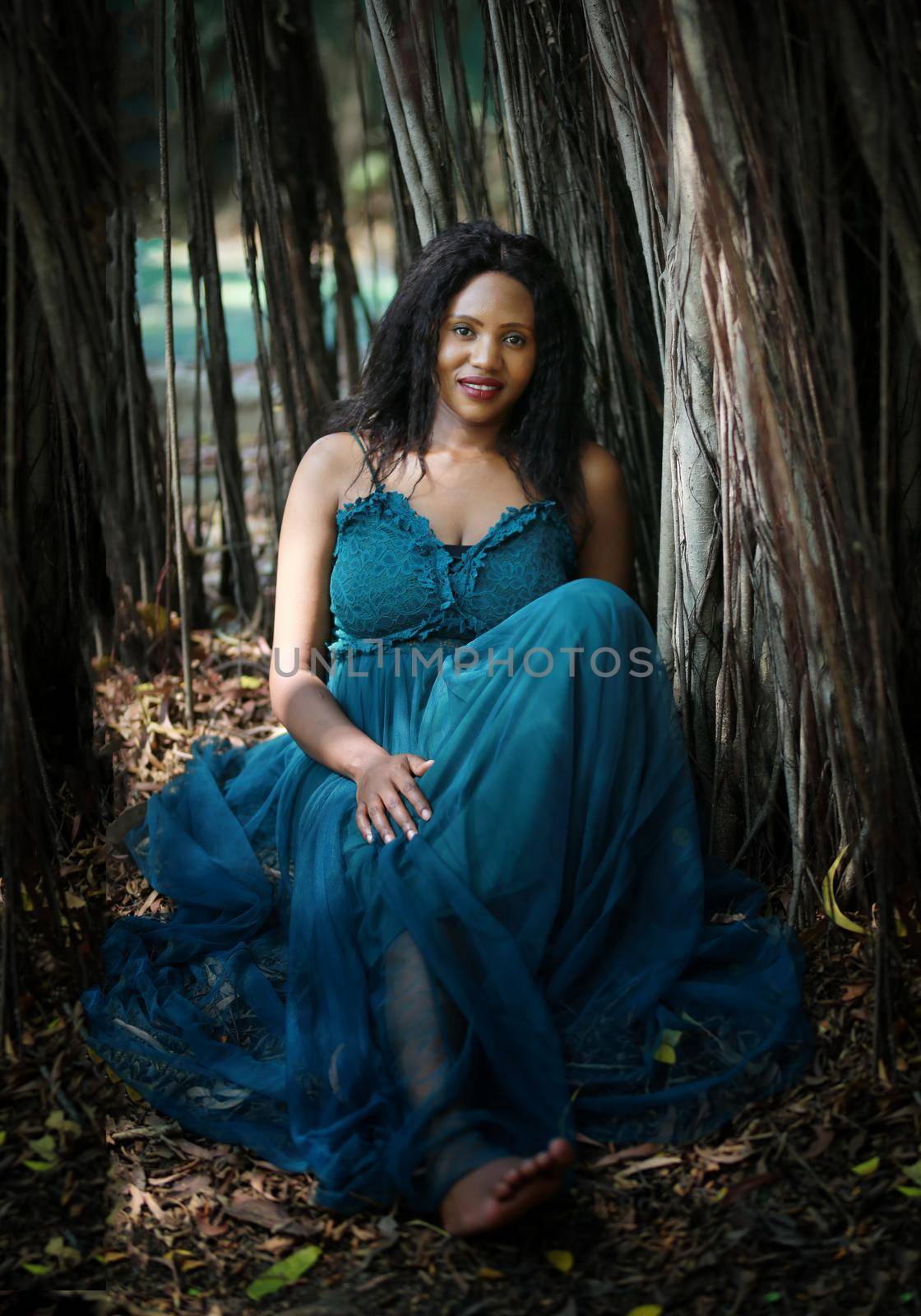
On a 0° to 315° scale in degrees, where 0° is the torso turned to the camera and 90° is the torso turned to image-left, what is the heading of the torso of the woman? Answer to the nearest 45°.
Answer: approximately 0°
